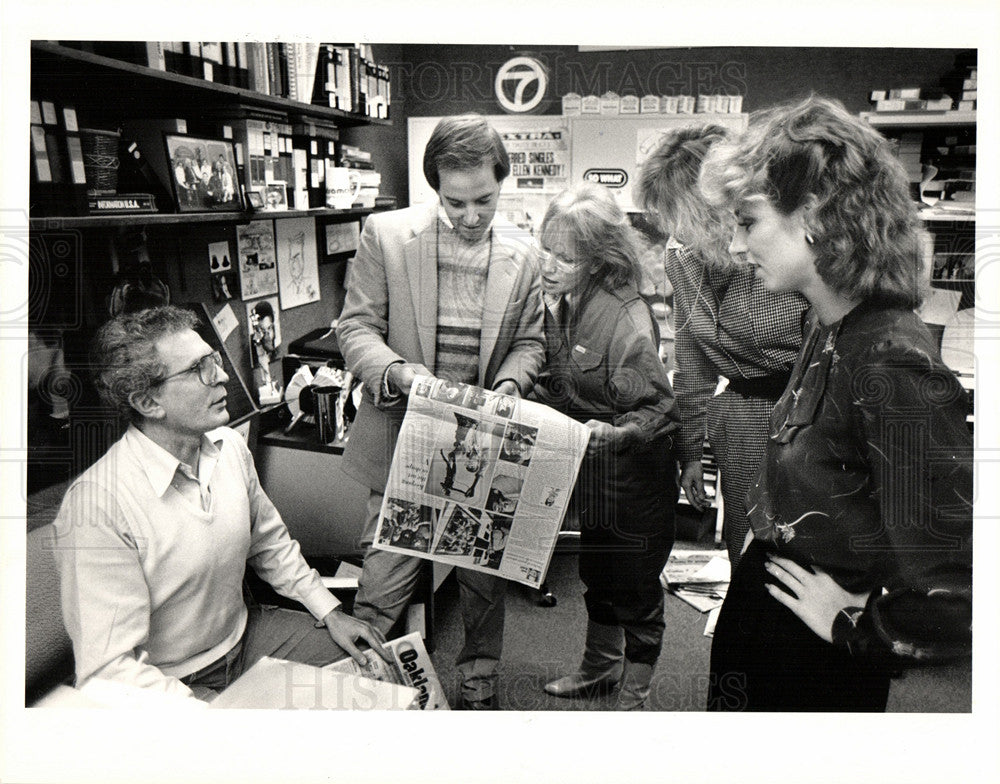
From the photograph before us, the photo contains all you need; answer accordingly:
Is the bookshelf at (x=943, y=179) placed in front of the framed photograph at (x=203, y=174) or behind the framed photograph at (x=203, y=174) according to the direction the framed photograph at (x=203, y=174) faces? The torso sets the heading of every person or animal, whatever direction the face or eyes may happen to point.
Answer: in front

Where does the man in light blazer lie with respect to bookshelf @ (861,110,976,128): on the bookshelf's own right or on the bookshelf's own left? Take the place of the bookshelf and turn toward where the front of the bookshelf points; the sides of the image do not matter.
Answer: on the bookshelf's own right

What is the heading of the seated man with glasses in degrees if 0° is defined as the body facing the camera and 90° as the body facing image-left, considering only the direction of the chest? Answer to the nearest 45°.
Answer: approximately 315°

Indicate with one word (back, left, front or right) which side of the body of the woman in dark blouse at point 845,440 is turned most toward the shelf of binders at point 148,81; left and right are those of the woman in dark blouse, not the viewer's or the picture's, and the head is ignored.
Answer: front

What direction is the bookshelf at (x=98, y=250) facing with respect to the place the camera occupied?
facing the viewer and to the right of the viewer

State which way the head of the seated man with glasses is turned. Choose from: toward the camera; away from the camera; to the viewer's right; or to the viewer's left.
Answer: to the viewer's right

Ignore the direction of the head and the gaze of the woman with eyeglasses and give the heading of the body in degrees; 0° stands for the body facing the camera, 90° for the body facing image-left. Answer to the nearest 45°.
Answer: approximately 45°

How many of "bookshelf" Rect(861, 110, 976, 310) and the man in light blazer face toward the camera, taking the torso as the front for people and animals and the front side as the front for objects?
2

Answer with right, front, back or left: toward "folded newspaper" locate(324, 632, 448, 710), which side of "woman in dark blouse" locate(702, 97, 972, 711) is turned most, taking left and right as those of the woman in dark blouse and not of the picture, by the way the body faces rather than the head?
front

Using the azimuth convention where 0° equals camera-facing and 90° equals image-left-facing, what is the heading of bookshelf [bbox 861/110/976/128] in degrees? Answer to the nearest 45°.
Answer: approximately 0°
